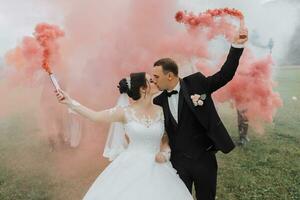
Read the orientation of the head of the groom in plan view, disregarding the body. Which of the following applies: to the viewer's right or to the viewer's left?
to the viewer's left

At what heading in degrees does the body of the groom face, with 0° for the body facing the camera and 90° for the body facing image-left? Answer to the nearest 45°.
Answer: approximately 45°

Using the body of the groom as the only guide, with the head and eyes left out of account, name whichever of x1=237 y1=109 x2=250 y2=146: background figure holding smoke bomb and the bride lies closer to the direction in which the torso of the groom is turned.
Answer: the bride

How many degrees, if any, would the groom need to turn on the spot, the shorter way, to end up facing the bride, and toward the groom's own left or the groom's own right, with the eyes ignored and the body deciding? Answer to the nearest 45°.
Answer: approximately 45° to the groom's own right
